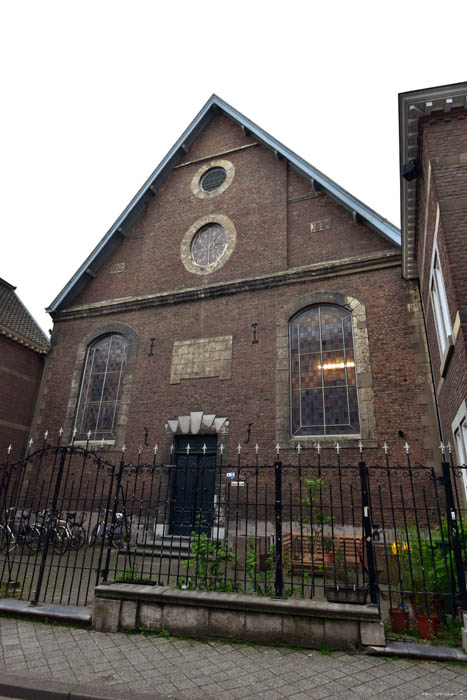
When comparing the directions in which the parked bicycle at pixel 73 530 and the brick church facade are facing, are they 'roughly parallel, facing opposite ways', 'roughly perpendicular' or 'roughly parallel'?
roughly perpendicular

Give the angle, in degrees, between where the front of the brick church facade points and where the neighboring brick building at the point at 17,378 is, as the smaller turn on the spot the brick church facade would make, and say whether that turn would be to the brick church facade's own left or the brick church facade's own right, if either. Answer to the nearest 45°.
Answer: approximately 90° to the brick church facade's own right

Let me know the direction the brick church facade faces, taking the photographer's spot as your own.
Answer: facing the viewer
